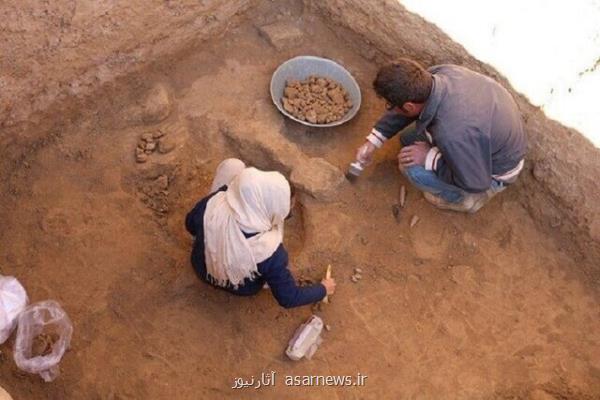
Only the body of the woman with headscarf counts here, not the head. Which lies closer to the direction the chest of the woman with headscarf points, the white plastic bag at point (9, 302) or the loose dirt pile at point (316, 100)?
the loose dirt pile

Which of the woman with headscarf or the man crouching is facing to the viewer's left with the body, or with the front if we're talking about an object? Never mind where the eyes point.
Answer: the man crouching

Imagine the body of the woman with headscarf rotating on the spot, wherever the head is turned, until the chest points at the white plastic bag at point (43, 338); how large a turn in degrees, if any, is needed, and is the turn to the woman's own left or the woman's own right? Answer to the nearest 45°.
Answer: approximately 180°

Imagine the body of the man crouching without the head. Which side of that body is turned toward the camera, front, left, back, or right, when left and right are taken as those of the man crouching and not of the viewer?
left

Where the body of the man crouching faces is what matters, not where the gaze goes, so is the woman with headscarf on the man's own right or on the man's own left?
on the man's own left

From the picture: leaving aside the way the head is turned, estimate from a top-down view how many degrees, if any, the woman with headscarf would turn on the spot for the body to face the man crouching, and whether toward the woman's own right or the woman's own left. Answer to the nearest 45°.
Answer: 0° — they already face them

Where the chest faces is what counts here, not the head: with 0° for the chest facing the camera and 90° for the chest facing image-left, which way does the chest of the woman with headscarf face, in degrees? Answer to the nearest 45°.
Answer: approximately 225°

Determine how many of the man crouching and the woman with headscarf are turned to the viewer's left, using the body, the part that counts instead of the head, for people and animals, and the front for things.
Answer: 1

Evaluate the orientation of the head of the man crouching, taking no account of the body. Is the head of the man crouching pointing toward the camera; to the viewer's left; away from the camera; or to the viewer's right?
to the viewer's left

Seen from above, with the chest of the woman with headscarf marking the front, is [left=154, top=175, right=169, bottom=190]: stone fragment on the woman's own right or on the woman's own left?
on the woman's own left

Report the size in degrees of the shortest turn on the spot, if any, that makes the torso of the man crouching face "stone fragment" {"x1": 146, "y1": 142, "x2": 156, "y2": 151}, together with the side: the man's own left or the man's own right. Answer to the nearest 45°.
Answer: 0° — they already face it
